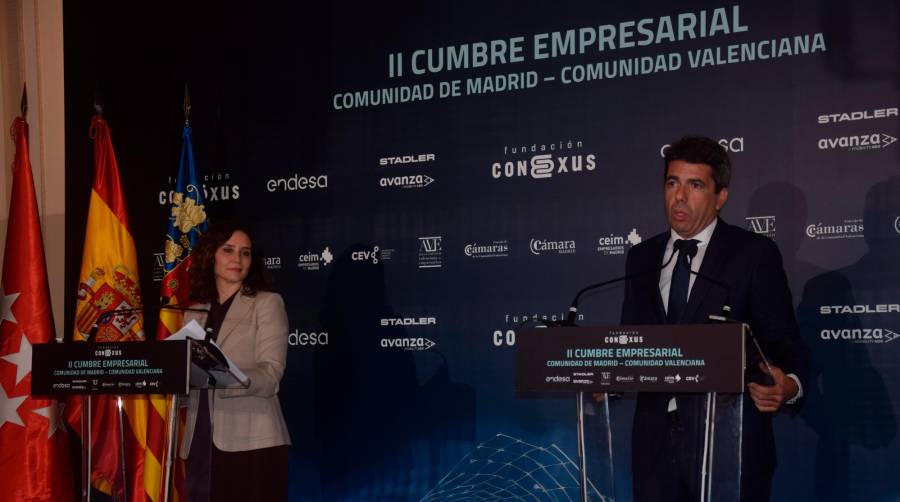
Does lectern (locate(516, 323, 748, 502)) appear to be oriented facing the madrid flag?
no

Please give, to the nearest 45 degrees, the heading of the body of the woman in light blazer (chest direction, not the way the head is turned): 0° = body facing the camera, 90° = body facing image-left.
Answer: approximately 45°

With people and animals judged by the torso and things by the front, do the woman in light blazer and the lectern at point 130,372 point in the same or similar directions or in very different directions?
same or similar directions

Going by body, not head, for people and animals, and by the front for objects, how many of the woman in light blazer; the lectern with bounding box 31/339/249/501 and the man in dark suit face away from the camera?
0

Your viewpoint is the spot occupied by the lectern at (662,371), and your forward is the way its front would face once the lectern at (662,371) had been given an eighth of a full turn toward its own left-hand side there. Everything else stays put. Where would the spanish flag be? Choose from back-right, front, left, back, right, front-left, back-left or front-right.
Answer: back

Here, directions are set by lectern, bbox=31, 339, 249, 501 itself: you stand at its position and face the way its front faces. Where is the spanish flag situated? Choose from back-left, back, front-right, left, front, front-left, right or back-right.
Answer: back-right

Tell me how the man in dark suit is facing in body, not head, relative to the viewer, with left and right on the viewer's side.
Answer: facing the viewer and to the left of the viewer

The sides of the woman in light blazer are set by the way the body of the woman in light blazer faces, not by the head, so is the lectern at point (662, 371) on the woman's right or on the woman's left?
on the woman's left

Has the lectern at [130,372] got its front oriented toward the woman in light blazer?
no

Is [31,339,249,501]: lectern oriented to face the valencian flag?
no

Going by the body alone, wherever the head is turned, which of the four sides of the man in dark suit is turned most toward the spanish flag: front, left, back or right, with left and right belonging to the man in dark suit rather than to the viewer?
right

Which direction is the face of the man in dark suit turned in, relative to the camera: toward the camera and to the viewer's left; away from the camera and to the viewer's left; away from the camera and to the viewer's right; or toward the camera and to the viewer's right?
toward the camera and to the viewer's left

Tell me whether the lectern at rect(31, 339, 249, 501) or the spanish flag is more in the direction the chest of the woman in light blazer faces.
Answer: the lectern

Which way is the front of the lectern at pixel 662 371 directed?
toward the camera

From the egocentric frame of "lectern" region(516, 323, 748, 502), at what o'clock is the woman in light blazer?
The woman in light blazer is roughly at 4 o'clock from the lectern.

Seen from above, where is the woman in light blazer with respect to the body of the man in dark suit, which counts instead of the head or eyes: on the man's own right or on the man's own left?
on the man's own right

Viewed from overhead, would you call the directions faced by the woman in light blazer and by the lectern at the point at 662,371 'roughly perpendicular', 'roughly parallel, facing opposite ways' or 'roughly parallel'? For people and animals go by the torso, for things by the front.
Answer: roughly parallel

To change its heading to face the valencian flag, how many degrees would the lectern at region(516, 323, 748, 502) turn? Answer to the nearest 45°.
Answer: approximately 135° to its right

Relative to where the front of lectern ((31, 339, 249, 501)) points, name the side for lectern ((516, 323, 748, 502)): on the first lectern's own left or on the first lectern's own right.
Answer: on the first lectern's own left
